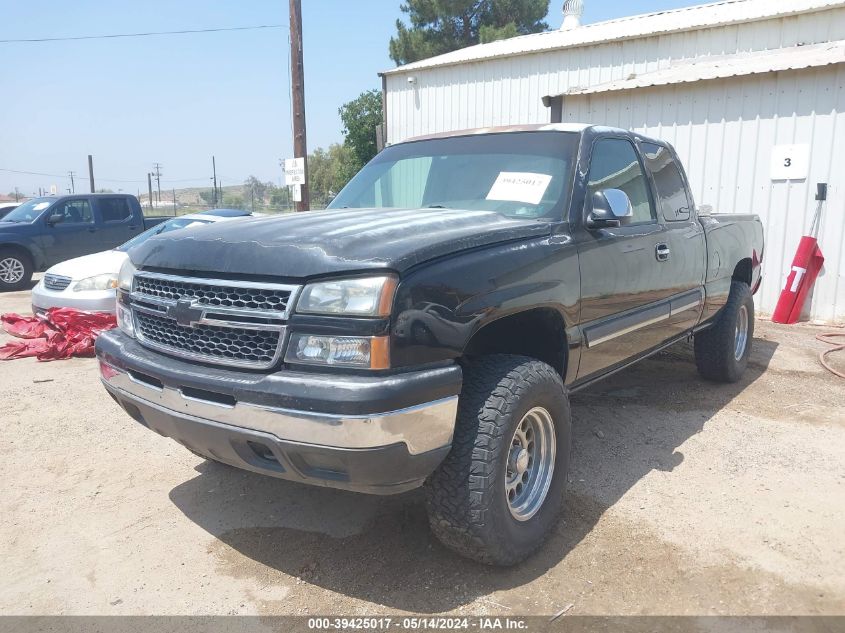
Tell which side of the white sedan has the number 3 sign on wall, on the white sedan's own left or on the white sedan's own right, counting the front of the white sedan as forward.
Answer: on the white sedan's own left

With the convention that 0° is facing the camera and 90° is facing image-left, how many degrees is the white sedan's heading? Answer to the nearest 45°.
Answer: approximately 45°

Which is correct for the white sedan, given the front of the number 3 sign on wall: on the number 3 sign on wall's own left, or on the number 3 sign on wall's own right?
on the number 3 sign on wall's own right

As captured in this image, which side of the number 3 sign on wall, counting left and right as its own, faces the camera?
front

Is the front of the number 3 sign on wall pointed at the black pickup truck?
yes

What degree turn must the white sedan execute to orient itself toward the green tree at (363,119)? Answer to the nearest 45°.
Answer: approximately 180°

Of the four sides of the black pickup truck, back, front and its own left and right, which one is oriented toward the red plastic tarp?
right

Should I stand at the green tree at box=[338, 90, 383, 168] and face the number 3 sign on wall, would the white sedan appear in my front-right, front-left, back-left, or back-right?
front-right

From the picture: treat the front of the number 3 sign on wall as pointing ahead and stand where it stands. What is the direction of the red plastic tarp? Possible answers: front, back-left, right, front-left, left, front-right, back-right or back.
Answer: front-right

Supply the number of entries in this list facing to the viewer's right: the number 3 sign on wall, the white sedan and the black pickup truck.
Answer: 0

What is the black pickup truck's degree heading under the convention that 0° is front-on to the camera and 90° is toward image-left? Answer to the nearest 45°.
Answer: approximately 45°
